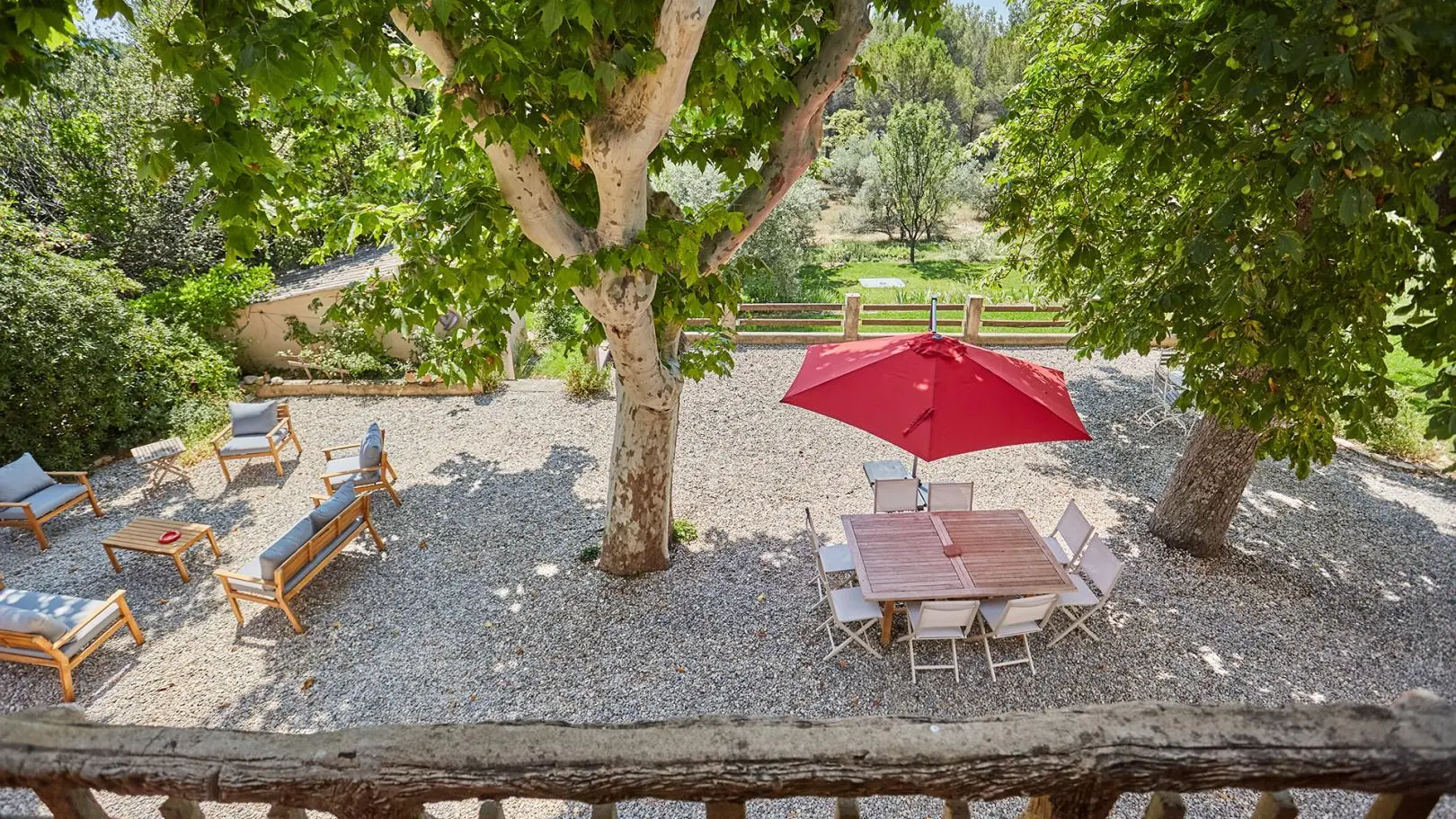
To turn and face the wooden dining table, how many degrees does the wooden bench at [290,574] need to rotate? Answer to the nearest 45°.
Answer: approximately 180°

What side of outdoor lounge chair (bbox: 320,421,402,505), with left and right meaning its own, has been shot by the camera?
left

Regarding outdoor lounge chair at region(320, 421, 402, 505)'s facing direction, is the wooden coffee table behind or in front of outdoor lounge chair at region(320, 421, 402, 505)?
in front

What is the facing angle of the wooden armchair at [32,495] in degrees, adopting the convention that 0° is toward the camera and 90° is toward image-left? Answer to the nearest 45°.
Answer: approximately 315°

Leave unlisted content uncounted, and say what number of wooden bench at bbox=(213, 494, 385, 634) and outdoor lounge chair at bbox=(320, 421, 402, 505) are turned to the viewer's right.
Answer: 0

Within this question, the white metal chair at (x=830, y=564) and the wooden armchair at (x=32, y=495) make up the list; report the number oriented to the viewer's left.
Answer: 0

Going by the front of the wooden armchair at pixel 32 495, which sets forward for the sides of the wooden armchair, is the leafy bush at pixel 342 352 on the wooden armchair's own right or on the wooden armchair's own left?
on the wooden armchair's own left

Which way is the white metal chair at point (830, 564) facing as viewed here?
to the viewer's right

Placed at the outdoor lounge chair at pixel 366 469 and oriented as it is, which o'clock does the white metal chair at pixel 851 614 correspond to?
The white metal chair is roughly at 8 o'clock from the outdoor lounge chair.

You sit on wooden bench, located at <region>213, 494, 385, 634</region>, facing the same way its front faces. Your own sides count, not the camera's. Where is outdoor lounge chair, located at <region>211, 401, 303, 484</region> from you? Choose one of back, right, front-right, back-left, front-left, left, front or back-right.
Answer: front-right

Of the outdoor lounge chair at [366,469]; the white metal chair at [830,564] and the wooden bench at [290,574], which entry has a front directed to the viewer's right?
the white metal chair

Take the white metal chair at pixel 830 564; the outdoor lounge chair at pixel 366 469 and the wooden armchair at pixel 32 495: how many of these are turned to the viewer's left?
1

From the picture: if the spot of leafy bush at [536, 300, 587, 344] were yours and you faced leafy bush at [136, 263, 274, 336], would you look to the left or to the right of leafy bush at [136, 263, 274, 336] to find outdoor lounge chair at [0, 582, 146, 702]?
left

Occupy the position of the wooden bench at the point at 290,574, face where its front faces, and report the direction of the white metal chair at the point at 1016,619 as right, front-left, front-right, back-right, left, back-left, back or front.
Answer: back
